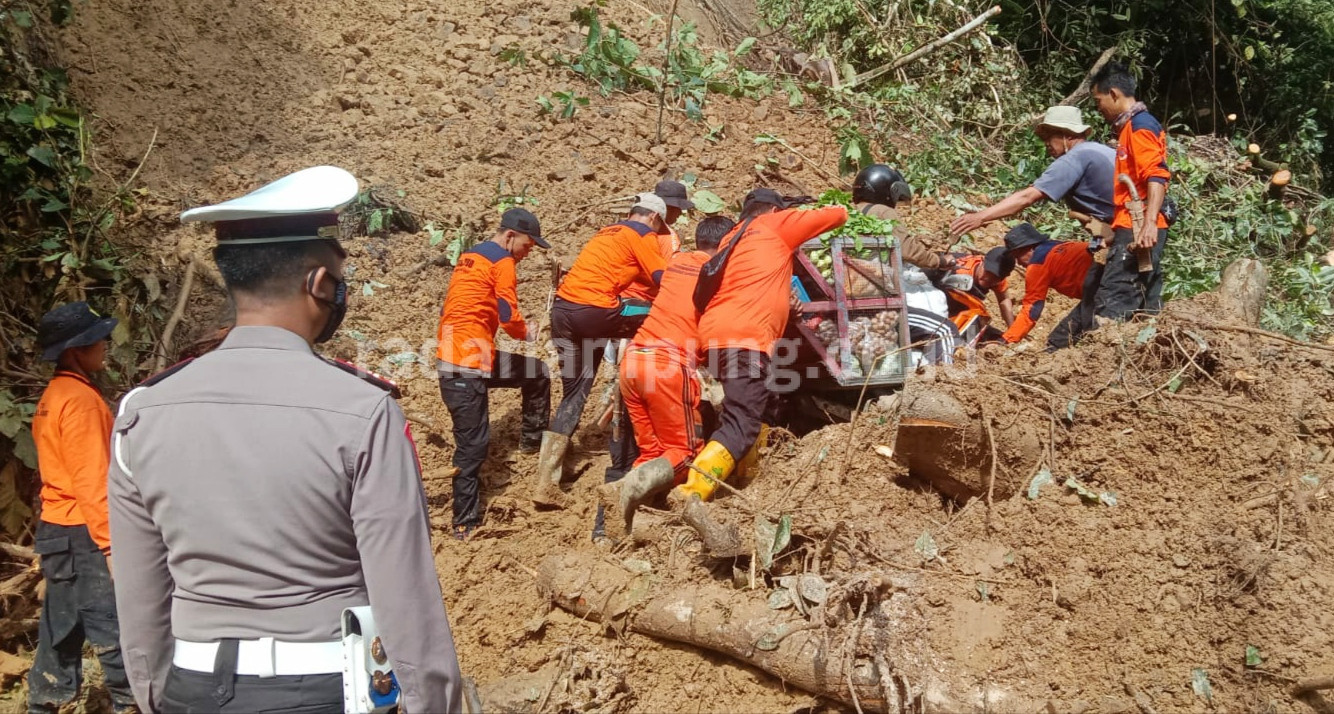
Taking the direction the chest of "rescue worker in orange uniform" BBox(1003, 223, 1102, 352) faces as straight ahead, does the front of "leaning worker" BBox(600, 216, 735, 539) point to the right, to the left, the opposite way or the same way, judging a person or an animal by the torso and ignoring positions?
to the right

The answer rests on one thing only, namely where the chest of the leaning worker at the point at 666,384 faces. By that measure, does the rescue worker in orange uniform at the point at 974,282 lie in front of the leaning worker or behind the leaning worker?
in front

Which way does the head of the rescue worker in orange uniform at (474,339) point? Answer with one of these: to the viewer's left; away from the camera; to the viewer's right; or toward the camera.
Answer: to the viewer's right

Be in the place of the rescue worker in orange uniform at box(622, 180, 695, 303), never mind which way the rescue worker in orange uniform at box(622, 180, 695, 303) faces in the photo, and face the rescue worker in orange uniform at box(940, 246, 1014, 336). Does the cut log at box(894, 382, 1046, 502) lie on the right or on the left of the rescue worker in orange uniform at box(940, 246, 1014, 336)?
right

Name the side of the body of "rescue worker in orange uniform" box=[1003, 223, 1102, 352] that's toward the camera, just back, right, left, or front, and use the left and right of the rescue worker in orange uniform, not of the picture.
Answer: left

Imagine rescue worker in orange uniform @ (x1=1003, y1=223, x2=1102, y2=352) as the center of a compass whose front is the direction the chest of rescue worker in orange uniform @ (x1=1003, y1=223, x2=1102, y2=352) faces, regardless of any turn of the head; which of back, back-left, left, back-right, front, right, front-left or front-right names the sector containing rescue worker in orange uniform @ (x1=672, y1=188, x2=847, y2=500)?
front-left

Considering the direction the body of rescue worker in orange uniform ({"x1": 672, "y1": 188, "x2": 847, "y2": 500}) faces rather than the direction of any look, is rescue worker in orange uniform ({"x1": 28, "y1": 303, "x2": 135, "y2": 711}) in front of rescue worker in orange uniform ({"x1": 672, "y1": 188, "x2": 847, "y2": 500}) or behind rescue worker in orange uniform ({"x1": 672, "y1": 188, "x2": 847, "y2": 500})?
behind

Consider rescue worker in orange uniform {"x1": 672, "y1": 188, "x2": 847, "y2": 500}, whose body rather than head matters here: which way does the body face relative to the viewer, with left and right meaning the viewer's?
facing away from the viewer and to the right of the viewer

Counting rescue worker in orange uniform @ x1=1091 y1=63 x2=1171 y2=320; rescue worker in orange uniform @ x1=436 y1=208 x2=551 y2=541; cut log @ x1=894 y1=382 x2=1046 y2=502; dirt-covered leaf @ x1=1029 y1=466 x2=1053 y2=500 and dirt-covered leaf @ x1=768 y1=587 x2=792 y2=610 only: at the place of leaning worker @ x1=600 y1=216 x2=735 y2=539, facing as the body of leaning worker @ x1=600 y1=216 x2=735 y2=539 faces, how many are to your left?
1

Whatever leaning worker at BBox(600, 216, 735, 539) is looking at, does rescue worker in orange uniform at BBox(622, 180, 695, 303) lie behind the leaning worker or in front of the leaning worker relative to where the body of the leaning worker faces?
in front

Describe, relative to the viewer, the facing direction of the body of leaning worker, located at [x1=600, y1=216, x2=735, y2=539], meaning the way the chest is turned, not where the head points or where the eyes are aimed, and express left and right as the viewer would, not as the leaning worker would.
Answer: facing away from the viewer and to the right of the viewer

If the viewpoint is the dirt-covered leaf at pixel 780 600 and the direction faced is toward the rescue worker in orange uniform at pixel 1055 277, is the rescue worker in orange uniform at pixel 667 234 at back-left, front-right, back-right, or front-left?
front-left

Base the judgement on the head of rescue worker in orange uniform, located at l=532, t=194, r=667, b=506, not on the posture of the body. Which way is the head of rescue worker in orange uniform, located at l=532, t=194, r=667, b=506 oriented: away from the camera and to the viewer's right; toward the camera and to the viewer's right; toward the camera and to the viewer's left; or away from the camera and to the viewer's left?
away from the camera and to the viewer's right

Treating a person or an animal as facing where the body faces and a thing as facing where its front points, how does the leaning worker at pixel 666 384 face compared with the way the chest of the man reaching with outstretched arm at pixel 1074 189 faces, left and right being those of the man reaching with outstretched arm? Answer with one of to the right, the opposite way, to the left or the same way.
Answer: to the right

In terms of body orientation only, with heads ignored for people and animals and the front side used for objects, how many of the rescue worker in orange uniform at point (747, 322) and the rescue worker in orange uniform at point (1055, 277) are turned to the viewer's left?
1

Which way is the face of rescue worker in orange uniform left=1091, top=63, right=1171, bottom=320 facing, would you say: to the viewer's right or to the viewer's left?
to the viewer's left

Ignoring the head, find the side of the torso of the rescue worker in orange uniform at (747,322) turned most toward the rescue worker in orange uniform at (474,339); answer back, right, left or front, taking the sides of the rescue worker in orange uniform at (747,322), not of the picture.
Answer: left

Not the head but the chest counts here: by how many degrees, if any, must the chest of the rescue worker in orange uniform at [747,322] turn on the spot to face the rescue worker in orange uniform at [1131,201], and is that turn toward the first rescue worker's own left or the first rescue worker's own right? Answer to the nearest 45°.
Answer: approximately 45° to the first rescue worker's own right

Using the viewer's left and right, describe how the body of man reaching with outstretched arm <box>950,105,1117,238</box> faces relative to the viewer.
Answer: facing to the left of the viewer
